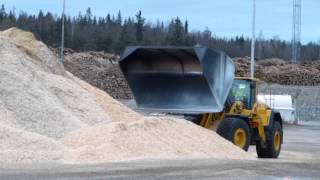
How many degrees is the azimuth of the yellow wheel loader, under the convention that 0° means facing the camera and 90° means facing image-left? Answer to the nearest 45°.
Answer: approximately 45°

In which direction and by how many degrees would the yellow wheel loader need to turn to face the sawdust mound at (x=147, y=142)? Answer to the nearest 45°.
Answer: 0° — it already faces it

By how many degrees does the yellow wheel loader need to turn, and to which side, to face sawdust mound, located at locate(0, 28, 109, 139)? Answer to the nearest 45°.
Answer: approximately 45° to its right
